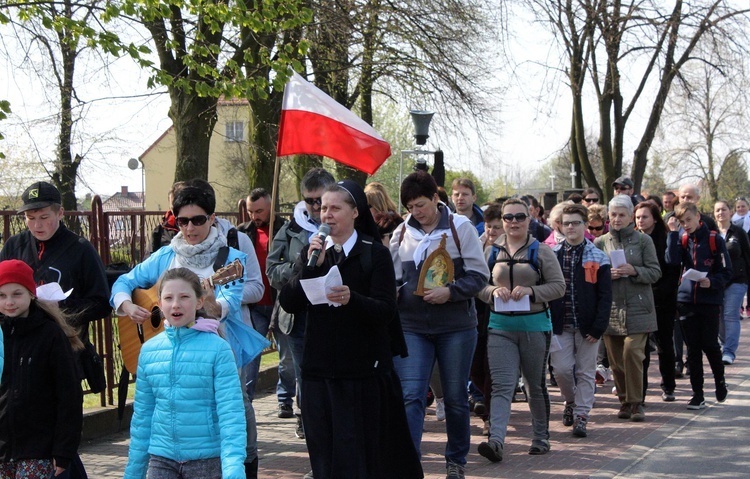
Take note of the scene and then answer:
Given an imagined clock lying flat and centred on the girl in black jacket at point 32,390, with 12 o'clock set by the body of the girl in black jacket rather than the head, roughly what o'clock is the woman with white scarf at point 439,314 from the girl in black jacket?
The woman with white scarf is roughly at 7 o'clock from the girl in black jacket.

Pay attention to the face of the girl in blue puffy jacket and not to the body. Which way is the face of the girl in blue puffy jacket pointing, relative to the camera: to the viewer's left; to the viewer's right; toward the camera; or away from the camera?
toward the camera

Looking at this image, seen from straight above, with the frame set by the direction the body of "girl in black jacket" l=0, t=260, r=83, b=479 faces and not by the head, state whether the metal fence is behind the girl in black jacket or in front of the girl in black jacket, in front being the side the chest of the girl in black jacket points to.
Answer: behind

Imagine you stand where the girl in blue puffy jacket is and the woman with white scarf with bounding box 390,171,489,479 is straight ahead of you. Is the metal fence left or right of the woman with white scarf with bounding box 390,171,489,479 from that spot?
left

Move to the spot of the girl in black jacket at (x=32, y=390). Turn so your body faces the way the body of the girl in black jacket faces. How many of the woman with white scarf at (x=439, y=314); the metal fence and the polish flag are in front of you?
0

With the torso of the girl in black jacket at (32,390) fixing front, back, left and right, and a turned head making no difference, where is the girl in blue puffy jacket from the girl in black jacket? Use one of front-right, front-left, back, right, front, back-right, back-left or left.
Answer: left

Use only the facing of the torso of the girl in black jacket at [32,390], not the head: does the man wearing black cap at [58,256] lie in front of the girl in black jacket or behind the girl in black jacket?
behind

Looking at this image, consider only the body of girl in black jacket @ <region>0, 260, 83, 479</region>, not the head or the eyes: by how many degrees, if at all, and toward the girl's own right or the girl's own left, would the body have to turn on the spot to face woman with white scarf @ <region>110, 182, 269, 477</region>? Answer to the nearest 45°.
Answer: approximately 180°

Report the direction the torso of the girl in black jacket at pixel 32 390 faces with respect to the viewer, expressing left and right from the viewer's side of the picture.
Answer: facing the viewer and to the left of the viewer

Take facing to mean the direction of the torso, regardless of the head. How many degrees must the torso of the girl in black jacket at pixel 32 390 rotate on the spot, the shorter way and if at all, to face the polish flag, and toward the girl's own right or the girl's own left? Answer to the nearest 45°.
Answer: approximately 180°
